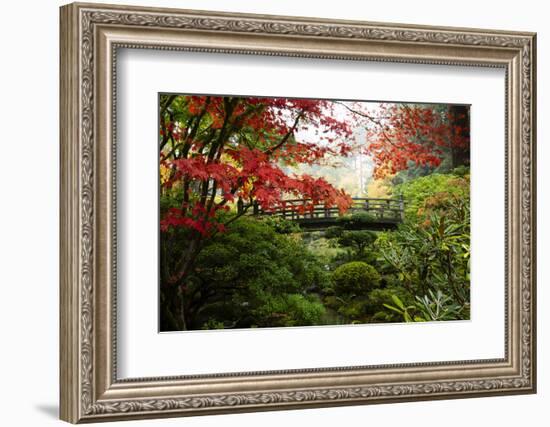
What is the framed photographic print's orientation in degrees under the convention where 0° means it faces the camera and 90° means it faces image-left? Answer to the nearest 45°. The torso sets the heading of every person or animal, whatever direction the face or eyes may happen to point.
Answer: approximately 315°
